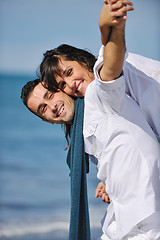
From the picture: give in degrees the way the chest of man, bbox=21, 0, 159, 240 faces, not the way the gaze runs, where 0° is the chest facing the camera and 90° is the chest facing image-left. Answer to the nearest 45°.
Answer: approximately 45°

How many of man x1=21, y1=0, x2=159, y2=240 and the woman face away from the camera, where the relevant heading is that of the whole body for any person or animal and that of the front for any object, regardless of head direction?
0
